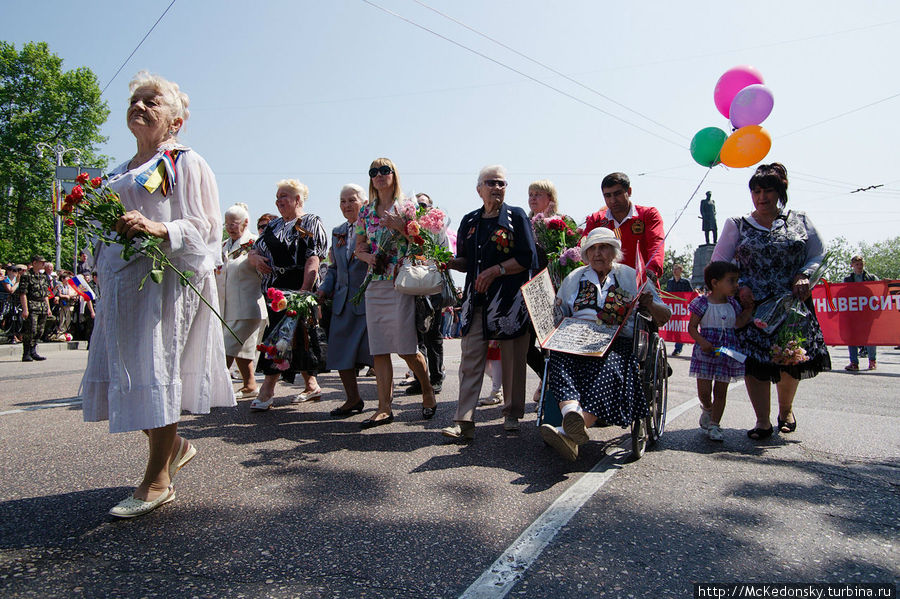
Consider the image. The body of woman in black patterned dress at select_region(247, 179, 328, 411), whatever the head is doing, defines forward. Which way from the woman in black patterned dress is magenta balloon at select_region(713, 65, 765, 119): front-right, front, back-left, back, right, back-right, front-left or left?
back-left

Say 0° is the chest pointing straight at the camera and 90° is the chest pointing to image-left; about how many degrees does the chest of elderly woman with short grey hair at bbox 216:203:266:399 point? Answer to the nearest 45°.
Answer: approximately 45°

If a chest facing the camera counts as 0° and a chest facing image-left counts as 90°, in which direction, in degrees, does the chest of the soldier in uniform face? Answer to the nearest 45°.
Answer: approximately 315°

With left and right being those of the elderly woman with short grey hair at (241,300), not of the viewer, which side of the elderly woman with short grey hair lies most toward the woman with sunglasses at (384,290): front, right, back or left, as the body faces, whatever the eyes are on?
left

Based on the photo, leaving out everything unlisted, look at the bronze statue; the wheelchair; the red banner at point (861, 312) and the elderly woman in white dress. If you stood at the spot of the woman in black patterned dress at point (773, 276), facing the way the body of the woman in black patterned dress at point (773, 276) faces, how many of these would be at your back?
2

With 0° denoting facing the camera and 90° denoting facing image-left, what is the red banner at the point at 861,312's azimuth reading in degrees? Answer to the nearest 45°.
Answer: approximately 0°

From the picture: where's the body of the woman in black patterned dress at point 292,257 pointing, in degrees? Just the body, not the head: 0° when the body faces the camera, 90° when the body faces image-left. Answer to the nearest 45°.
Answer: approximately 45°

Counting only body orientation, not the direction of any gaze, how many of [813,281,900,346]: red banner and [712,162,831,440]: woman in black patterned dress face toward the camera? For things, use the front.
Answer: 2

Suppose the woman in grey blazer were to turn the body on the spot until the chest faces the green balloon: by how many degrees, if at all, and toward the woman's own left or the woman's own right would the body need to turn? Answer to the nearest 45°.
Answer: approximately 135° to the woman's own left
